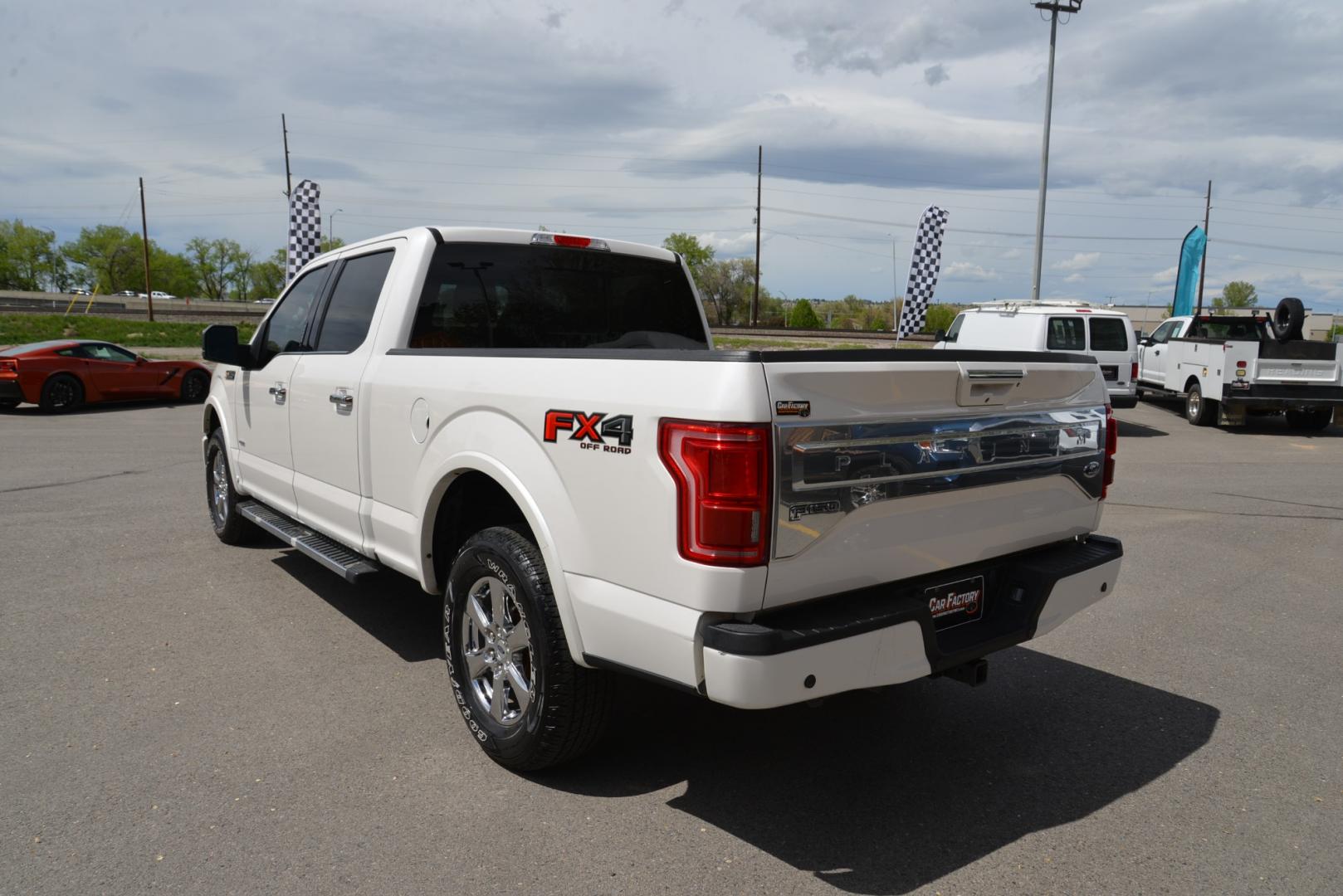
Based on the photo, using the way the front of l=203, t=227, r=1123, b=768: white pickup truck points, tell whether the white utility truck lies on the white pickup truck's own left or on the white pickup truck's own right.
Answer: on the white pickup truck's own right

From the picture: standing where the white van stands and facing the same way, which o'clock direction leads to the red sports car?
The red sports car is roughly at 10 o'clock from the white van.

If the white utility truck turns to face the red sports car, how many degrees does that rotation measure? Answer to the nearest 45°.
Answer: approximately 90° to its left

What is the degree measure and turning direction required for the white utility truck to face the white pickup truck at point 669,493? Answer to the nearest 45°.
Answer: approximately 135° to its left

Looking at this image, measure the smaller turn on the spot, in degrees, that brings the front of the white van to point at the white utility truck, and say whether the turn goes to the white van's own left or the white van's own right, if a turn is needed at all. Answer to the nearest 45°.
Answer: approximately 90° to the white van's own right

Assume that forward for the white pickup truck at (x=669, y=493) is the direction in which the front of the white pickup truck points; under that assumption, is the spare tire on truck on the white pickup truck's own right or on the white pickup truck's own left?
on the white pickup truck's own right

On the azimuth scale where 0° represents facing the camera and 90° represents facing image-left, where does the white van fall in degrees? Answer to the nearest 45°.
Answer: approximately 135°

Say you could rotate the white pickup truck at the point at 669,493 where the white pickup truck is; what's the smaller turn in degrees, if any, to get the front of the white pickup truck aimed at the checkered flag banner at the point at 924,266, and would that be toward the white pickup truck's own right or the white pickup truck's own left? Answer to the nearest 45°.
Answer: approximately 45° to the white pickup truck's own right

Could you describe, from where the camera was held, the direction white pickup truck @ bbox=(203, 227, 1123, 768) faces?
facing away from the viewer and to the left of the viewer

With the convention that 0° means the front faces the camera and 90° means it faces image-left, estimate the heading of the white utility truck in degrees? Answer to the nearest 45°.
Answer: approximately 135°
